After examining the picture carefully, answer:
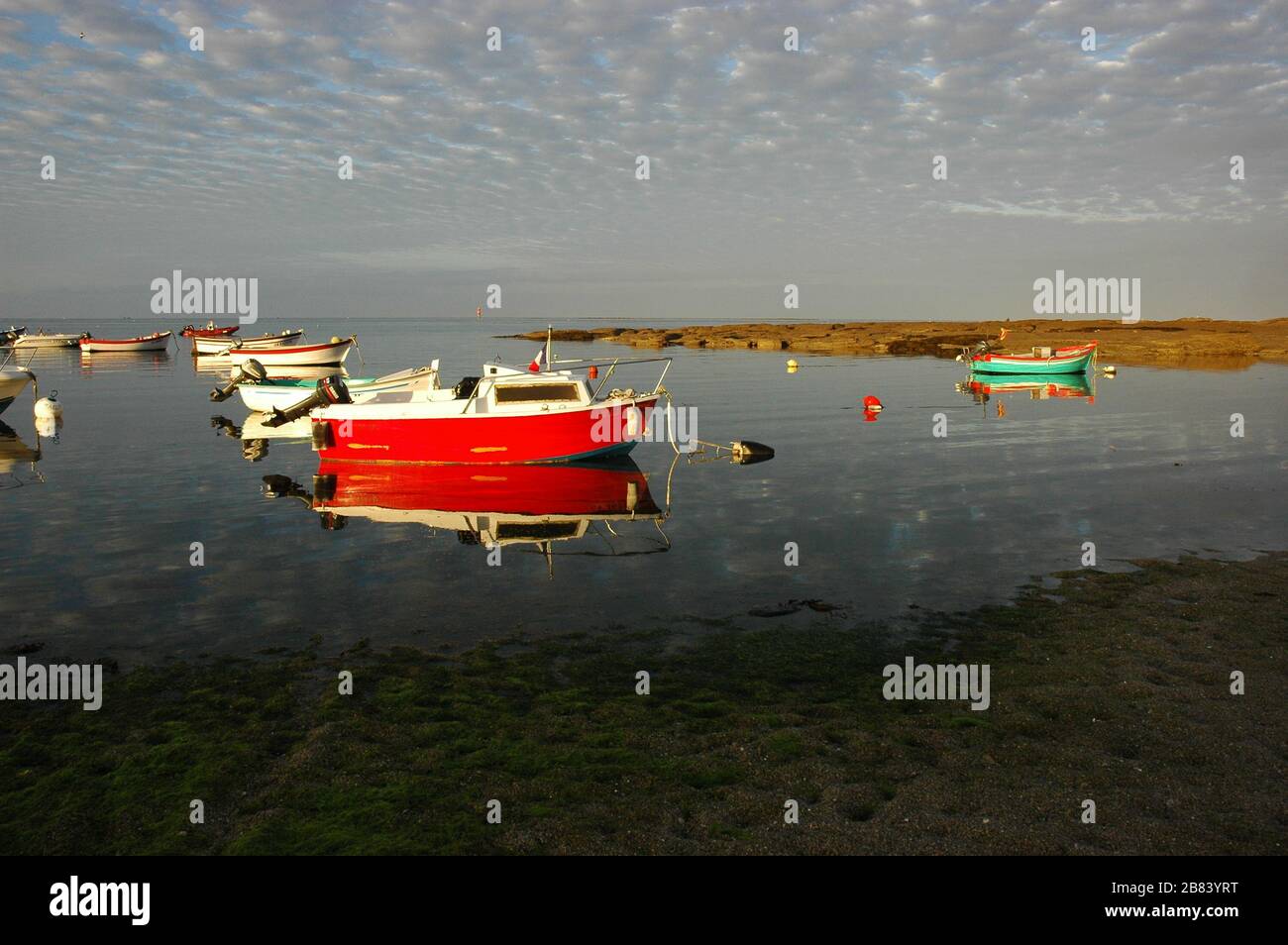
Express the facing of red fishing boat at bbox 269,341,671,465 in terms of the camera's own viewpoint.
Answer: facing to the right of the viewer

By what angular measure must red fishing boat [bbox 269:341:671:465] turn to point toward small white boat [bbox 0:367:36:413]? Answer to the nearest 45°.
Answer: approximately 135° to its left

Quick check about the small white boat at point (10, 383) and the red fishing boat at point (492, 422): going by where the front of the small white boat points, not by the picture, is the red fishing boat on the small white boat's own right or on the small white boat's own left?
on the small white boat's own right

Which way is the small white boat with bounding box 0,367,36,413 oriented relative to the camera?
to the viewer's right

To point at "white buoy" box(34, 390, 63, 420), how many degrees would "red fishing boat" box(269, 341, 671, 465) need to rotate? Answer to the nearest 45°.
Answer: approximately 135° to its left

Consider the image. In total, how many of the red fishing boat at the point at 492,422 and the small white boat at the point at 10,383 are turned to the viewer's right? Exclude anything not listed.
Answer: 2

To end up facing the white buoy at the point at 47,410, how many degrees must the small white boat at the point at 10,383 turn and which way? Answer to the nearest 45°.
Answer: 0° — it already faces it
